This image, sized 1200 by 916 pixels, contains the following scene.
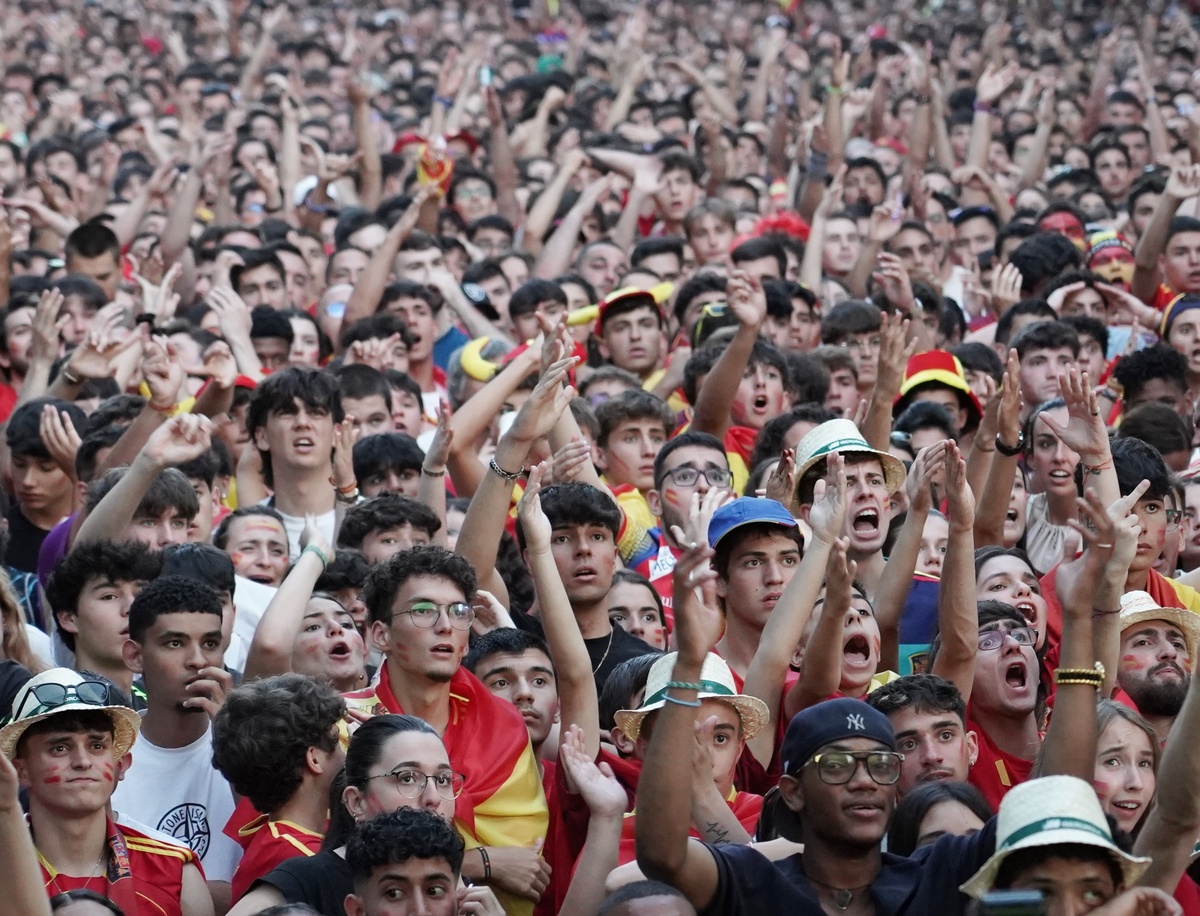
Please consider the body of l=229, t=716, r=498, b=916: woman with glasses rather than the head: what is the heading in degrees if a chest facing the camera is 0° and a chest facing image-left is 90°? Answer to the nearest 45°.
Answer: approximately 315°
